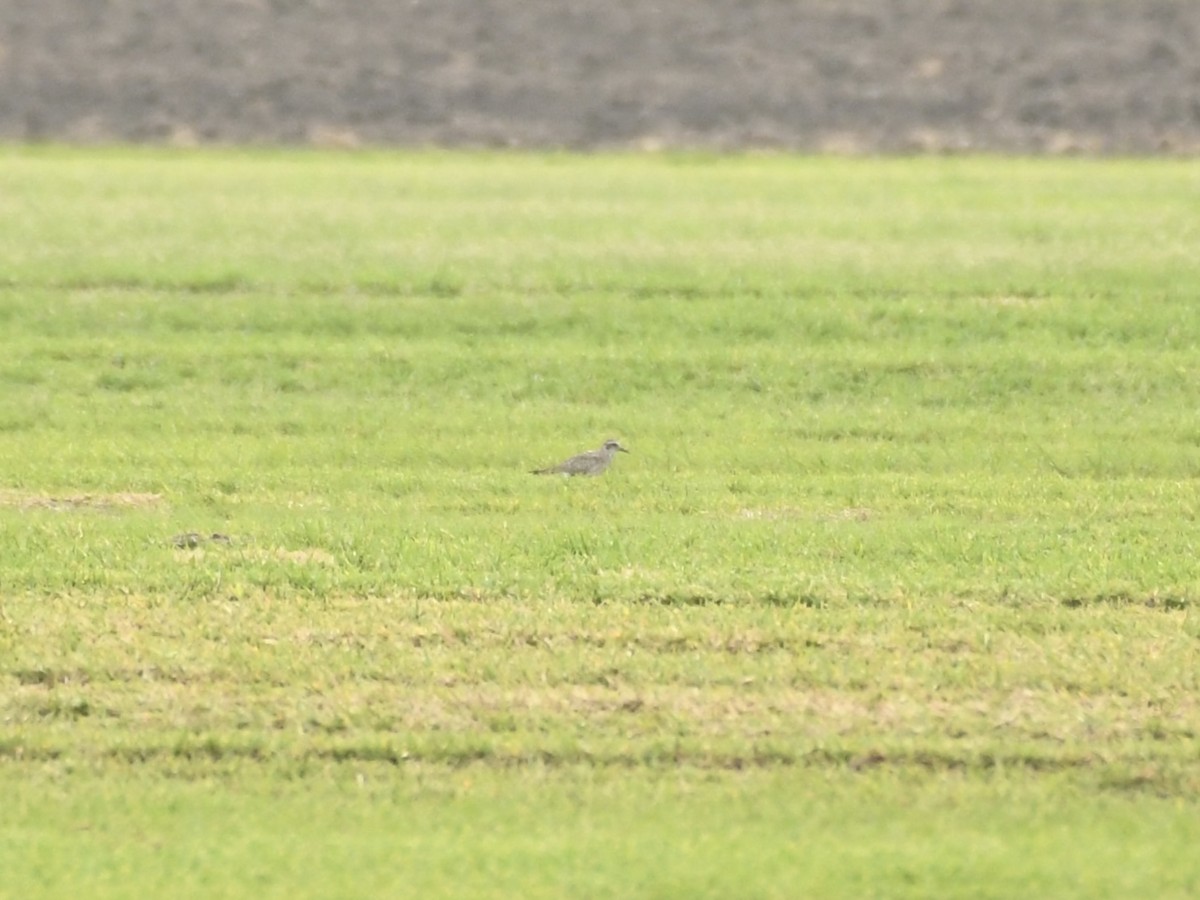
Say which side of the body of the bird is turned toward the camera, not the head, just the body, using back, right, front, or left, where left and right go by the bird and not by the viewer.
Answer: right
